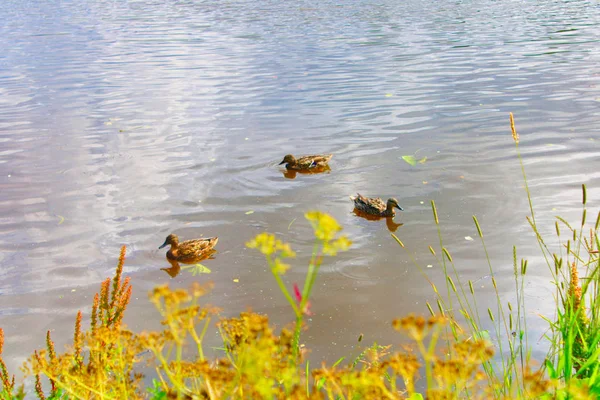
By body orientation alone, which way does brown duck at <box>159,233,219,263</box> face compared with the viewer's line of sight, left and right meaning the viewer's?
facing to the left of the viewer

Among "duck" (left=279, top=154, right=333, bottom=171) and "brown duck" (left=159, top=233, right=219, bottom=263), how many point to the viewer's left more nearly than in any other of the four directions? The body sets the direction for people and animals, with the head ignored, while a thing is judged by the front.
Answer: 2

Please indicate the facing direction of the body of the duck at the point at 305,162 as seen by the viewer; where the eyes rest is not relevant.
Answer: to the viewer's left

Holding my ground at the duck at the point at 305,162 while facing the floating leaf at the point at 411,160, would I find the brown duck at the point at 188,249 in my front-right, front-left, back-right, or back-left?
back-right

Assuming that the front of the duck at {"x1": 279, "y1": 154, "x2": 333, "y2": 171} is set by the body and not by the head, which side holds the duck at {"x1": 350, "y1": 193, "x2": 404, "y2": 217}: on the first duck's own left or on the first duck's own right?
on the first duck's own left

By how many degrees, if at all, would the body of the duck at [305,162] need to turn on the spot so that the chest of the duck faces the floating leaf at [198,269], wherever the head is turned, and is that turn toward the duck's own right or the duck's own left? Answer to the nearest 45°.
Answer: approximately 90° to the duck's own left

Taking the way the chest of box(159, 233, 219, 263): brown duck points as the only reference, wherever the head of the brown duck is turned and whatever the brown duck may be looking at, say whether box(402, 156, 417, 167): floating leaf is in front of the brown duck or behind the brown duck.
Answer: behind

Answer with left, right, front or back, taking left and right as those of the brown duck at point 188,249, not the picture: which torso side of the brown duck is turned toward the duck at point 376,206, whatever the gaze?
back

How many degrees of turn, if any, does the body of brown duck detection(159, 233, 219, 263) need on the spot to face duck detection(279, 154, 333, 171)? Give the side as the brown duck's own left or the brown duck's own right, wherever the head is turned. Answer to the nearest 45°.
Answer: approximately 135° to the brown duck's own right

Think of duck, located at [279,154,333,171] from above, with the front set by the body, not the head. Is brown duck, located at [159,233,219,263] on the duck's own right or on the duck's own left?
on the duck's own left

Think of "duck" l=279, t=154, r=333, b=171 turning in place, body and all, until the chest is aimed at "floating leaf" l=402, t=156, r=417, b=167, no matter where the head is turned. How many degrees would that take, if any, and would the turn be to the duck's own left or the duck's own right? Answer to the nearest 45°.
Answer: approximately 180°
